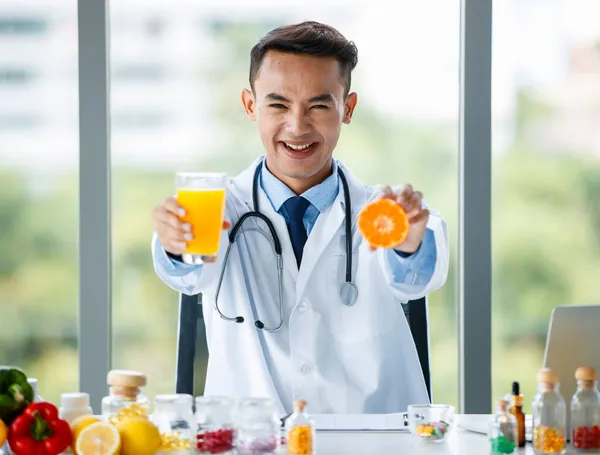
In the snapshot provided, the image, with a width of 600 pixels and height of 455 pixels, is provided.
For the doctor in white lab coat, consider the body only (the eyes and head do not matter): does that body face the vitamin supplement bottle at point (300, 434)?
yes

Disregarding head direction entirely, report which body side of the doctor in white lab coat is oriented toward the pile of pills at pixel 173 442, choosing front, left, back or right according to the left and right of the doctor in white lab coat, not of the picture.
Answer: front

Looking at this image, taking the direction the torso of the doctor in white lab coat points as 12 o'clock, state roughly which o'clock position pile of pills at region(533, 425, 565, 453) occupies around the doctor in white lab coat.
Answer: The pile of pills is roughly at 11 o'clock from the doctor in white lab coat.

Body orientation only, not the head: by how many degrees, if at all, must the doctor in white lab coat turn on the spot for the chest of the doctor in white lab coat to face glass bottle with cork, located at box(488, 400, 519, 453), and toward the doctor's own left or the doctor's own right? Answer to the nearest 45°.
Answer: approximately 45° to the doctor's own left

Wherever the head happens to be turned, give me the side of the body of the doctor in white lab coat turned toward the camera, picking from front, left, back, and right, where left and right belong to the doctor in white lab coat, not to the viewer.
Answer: front

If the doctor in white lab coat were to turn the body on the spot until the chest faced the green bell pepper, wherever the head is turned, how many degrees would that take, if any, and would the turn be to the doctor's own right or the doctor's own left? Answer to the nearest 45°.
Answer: approximately 45° to the doctor's own right

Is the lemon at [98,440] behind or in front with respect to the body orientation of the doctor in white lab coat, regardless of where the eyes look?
in front

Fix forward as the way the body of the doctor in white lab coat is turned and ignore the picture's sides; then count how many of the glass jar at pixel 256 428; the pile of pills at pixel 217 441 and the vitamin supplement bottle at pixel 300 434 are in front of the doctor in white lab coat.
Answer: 3

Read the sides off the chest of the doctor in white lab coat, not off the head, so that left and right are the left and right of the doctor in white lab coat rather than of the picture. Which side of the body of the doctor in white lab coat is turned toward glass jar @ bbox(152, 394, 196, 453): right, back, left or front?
front

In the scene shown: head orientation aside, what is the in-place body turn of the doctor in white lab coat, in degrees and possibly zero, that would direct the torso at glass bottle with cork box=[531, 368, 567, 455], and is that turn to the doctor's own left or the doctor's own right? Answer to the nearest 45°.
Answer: approximately 45° to the doctor's own left

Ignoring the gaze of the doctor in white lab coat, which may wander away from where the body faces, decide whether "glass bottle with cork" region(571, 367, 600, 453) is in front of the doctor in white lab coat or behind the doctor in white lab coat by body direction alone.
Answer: in front
